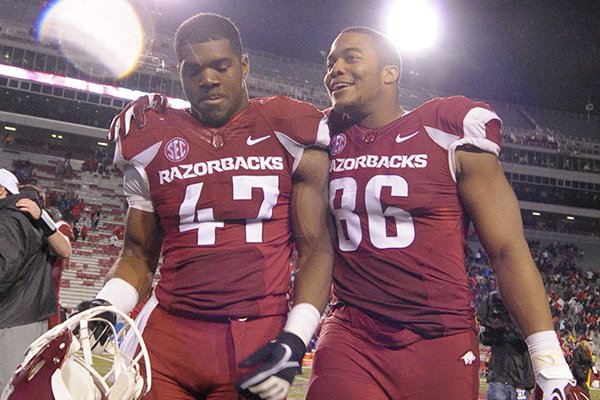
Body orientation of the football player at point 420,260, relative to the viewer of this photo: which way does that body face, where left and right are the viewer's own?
facing the viewer and to the left of the viewer

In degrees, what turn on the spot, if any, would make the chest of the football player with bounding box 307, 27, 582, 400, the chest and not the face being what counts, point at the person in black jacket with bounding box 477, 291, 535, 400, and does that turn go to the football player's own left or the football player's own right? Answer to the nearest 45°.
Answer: approximately 135° to the football player's own right

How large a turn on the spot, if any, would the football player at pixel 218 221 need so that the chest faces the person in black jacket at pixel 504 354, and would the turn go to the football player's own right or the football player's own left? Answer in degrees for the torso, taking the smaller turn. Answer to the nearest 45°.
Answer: approximately 135° to the football player's own left

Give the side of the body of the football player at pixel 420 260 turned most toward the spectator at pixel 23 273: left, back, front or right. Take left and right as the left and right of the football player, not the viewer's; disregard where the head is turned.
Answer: right

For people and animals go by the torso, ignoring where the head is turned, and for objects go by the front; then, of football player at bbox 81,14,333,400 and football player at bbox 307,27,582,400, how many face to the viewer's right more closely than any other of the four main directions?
0

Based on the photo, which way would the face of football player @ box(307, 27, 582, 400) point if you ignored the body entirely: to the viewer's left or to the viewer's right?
to the viewer's left

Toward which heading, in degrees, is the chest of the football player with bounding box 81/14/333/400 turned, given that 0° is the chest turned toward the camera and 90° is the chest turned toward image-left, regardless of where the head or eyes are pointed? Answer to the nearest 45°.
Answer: approximately 0°

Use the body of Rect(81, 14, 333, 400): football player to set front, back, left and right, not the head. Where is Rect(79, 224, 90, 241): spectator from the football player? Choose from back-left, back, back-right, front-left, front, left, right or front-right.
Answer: back
